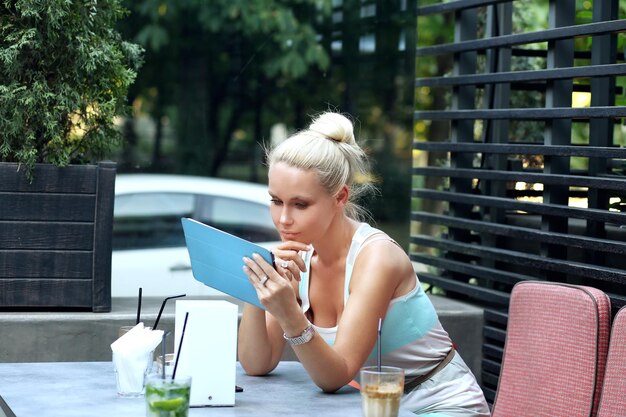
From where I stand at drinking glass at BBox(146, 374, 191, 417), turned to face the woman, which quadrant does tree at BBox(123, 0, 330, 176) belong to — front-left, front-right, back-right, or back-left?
front-left

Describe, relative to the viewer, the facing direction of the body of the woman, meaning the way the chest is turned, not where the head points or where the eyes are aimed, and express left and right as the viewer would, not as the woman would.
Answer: facing the viewer and to the left of the viewer

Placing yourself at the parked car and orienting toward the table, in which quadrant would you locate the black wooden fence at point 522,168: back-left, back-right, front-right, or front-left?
front-left

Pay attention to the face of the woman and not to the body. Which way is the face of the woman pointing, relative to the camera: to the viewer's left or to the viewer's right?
to the viewer's left

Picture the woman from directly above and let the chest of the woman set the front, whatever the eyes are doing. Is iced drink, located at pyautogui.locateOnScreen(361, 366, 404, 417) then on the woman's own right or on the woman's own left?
on the woman's own left

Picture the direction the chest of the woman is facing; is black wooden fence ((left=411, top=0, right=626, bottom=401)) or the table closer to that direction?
the table
